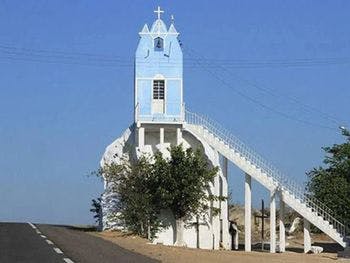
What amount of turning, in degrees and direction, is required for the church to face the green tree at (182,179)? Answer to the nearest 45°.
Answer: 0° — it already faces it

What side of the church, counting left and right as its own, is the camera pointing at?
front
